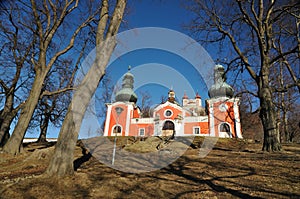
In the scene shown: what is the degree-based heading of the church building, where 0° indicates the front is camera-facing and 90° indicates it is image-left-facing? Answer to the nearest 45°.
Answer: approximately 0°
